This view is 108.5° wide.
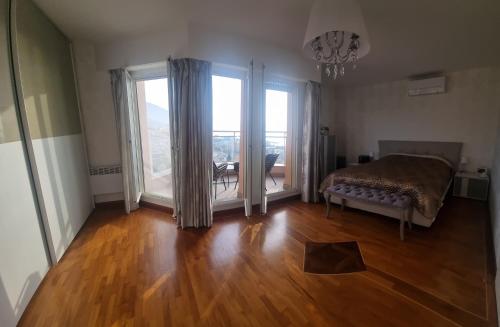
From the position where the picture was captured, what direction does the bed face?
facing the viewer and to the left of the viewer

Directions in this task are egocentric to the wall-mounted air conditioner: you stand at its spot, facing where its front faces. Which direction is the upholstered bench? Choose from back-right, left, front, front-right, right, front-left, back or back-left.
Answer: front-left

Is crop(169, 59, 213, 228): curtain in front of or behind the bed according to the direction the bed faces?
in front

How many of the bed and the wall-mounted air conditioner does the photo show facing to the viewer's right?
0

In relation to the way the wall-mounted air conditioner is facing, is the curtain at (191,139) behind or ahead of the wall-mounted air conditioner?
ahead

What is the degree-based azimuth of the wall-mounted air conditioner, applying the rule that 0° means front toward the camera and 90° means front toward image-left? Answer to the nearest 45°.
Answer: approximately 45°

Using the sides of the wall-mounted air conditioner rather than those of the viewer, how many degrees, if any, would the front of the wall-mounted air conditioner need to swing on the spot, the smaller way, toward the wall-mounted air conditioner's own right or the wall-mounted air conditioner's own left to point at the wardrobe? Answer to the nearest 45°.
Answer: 0° — it already faces it
